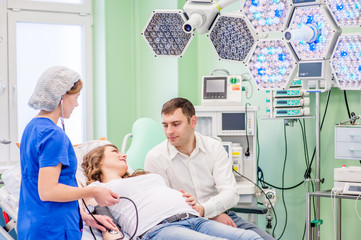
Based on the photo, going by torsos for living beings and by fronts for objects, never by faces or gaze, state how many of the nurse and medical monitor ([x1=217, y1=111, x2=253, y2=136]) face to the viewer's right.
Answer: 1

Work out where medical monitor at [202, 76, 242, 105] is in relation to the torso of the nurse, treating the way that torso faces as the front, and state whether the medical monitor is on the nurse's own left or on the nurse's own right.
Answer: on the nurse's own left

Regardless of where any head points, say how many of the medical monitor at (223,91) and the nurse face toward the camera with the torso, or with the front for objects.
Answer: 1

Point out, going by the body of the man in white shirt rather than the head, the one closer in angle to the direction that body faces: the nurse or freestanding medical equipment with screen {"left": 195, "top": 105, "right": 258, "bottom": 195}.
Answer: the nurse

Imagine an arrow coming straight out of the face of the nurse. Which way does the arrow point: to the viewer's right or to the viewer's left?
to the viewer's right

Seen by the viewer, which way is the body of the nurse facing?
to the viewer's right

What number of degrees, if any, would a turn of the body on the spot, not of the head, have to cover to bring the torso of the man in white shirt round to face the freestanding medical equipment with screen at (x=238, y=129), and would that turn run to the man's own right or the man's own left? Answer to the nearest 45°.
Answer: approximately 180°

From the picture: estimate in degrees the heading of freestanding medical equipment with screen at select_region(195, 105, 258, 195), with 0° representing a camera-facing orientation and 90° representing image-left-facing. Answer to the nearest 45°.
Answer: approximately 0°

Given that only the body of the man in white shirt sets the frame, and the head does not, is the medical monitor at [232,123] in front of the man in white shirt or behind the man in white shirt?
behind
